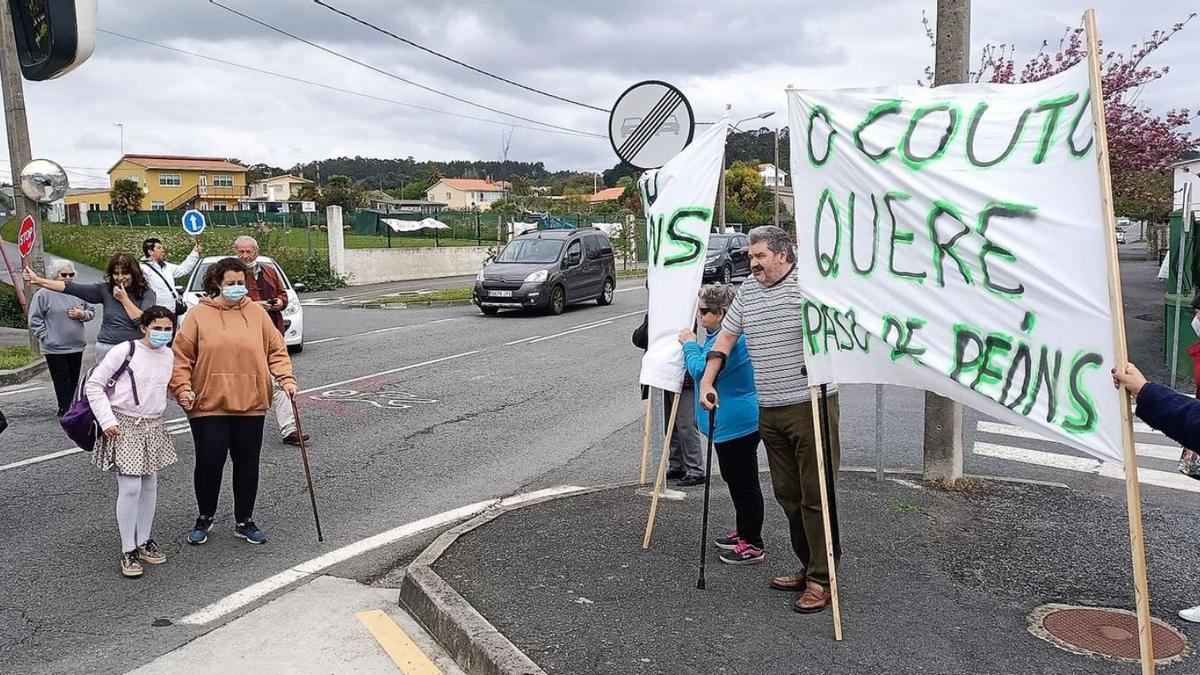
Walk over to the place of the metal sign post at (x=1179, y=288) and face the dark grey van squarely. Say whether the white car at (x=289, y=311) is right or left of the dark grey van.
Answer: left

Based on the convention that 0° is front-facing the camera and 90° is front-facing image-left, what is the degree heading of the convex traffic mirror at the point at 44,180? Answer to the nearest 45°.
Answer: approximately 0°

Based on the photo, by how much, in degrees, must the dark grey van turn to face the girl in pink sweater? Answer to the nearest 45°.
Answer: approximately 45° to its left

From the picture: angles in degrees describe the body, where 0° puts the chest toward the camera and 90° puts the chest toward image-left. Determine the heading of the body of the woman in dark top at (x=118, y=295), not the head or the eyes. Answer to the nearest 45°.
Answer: approximately 0°

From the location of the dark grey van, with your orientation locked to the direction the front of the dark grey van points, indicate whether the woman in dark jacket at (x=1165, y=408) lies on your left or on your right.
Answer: on your left
